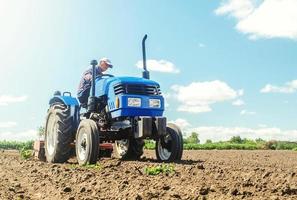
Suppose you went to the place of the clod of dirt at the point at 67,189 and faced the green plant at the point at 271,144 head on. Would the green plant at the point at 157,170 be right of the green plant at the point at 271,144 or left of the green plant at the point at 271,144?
right

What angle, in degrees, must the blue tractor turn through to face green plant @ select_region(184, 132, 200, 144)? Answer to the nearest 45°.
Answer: approximately 135° to its left

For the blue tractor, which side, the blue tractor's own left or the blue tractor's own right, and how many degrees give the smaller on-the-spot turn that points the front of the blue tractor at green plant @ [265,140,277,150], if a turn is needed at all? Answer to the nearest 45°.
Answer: approximately 90° to the blue tractor's own left

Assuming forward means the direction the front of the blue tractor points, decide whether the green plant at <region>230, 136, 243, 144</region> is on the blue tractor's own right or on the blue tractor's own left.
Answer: on the blue tractor's own left

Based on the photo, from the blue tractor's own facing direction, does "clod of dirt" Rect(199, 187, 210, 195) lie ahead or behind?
ahead

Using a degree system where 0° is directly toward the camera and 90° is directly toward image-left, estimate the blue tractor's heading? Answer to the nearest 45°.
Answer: approximately 315°

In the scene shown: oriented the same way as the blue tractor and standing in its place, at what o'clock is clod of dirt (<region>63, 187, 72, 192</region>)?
The clod of dirt is roughly at 2 o'clock from the blue tractor.

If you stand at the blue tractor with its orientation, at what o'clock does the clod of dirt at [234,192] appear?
The clod of dirt is roughly at 1 o'clock from the blue tractor.
